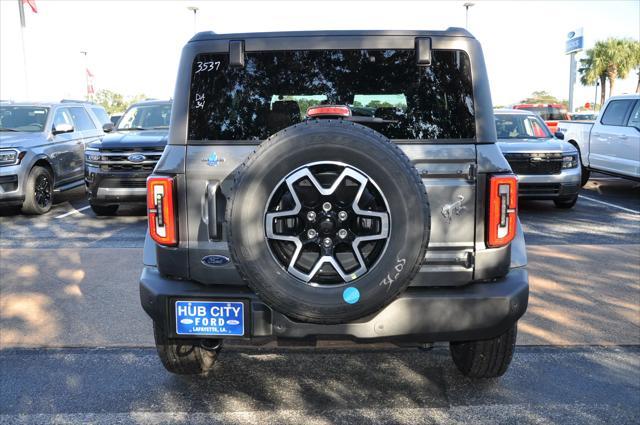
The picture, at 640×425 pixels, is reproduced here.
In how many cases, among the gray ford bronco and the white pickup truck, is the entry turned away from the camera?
1

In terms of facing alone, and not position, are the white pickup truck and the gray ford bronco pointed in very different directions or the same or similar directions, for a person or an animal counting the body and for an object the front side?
very different directions

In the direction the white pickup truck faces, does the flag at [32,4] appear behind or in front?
behind

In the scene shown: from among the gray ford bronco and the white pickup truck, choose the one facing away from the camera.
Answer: the gray ford bronco

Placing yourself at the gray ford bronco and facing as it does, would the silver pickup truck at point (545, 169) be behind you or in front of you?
in front

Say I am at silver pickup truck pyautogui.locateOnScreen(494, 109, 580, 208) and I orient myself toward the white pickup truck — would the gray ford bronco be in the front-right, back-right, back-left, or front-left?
back-right

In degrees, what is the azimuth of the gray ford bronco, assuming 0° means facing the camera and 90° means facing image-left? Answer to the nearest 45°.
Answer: approximately 180°

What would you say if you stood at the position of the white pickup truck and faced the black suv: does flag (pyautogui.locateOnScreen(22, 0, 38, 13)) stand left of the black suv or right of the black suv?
right
